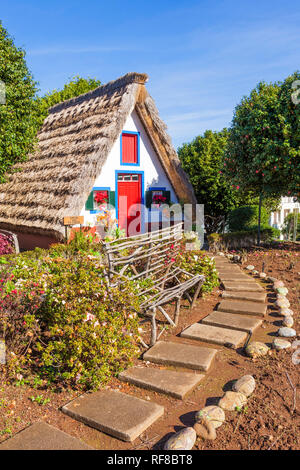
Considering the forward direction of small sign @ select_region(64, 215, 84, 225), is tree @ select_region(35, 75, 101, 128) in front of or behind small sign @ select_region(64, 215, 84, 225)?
behind

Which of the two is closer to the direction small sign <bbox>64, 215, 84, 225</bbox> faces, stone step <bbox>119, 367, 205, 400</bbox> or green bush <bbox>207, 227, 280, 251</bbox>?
the stone step

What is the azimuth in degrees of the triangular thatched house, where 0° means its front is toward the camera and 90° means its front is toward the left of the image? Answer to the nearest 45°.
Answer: approximately 315°

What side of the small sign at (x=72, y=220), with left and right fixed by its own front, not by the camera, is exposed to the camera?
front

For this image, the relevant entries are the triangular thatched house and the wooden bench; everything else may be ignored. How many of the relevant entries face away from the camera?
0

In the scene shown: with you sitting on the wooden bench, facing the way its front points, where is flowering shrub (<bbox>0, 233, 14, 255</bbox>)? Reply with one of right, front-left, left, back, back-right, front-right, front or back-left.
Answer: back

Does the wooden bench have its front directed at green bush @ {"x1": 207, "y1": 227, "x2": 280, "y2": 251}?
no

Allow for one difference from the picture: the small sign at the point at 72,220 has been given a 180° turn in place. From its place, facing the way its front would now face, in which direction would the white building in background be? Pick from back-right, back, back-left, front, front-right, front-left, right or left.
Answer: front-right

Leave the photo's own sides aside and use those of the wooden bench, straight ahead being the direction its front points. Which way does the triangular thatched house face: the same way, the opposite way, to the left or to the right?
the same way

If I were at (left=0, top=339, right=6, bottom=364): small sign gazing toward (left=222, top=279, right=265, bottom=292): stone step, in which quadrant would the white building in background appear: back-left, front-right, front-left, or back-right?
front-left

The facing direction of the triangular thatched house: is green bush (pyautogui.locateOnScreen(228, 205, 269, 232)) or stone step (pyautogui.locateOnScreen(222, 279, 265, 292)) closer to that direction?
the stone step

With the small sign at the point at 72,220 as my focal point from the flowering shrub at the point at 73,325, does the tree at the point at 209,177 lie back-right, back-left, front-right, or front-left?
front-right

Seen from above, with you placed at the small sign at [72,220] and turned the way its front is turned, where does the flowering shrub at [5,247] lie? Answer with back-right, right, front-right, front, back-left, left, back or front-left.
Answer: right

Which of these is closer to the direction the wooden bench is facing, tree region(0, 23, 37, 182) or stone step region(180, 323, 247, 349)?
the stone step
